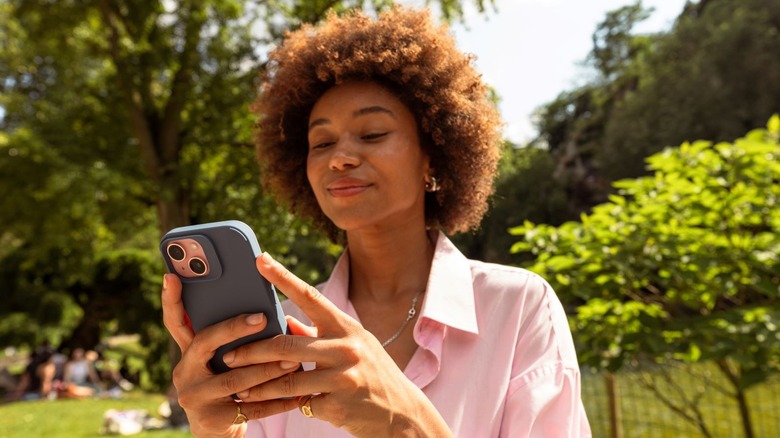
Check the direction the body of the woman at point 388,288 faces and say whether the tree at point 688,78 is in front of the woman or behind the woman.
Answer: behind

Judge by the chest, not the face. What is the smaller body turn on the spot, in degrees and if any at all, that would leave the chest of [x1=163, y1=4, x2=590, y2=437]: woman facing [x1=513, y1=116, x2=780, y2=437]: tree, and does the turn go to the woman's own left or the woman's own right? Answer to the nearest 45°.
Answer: approximately 180°

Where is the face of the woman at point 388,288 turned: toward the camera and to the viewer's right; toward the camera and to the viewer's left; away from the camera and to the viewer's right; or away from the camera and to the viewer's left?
toward the camera and to the viewer's left

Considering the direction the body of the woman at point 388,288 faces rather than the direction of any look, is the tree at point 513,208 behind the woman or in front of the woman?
behind

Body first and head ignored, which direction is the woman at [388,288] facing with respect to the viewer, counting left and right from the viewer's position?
facing the viewer and to the left of the viewer

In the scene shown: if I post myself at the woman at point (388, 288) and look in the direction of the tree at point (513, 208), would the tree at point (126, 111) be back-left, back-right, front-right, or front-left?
front-left

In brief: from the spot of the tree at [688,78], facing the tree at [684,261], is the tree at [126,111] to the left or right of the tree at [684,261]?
right
